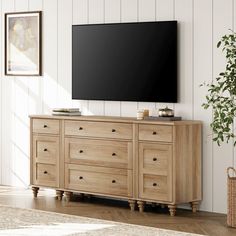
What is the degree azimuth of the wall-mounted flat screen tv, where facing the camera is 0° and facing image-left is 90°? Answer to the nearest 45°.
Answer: approximately 45°

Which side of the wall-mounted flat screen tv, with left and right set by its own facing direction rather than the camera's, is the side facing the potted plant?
left

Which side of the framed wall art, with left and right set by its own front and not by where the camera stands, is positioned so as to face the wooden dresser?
left

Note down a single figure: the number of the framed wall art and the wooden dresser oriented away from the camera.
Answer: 0

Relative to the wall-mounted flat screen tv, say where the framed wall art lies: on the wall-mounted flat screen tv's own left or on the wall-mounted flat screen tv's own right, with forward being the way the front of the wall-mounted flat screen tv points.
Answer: on the wall-mounted flat screen tv's own right

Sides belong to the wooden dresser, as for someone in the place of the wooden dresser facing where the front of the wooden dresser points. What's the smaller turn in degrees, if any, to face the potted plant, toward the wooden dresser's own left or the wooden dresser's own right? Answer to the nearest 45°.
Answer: approximately 90° to the wooden dresser's own left

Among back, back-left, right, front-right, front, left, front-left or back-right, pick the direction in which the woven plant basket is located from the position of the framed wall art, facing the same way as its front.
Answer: left
